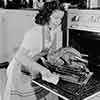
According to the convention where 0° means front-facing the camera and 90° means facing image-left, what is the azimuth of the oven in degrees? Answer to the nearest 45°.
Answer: approximately 0°
